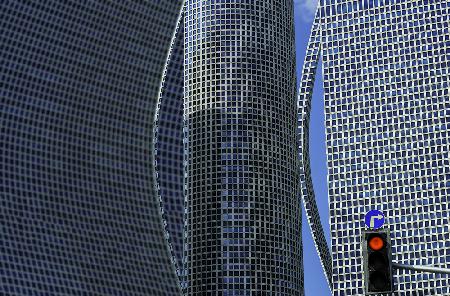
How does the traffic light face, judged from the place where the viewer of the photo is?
facing the viewer

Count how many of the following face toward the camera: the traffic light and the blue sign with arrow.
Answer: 2

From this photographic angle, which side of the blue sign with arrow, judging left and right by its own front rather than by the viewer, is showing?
front

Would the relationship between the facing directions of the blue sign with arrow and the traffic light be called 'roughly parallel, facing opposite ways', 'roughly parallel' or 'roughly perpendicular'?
roughly parallel
